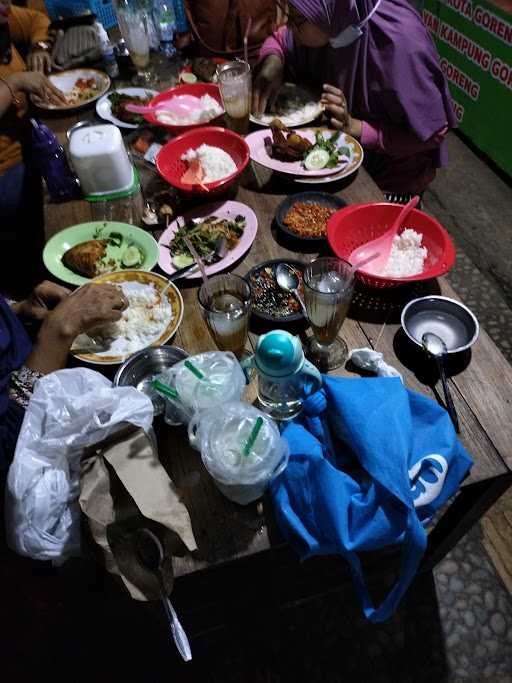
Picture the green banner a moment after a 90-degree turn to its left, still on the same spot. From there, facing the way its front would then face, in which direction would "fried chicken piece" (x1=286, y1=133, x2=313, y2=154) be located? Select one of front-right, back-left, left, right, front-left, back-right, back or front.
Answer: front-right

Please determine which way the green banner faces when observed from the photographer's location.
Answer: facing the viewer and to the left of the viewer

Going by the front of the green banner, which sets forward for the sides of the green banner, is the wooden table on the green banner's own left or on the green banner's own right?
on the green banner's own left

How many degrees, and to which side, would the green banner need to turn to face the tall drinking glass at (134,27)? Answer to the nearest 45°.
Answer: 0° — it already faces it

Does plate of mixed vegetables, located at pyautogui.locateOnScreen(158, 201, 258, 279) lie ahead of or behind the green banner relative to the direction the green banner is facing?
ahead

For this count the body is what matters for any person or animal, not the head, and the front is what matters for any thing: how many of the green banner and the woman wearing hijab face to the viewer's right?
0

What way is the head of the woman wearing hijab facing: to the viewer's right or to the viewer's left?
to the viewer's left

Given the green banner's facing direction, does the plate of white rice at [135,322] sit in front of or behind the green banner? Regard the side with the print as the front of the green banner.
in front
